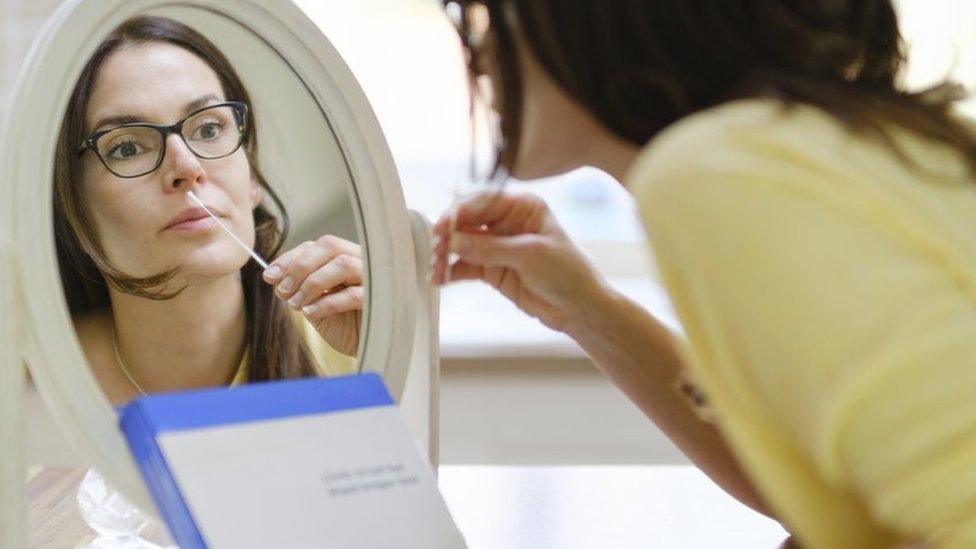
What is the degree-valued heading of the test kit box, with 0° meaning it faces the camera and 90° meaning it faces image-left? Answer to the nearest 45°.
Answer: approximately 0°

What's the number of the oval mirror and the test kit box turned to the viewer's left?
0

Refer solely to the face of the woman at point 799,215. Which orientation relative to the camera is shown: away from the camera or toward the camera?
away from the camera
